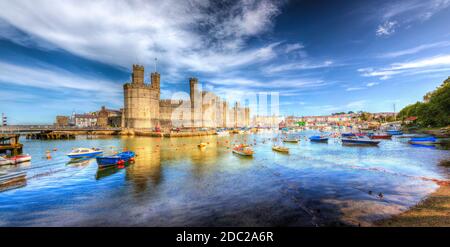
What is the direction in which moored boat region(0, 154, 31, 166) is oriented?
to the viewer's right

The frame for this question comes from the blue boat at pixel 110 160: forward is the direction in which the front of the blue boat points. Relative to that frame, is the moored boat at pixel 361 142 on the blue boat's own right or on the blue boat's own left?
on the blue boat's own left

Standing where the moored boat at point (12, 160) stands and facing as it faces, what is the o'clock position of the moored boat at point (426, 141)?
the moored boat at point (426, 141) is roughly at 1 o'clock from the moored boat at point (12, 160).
